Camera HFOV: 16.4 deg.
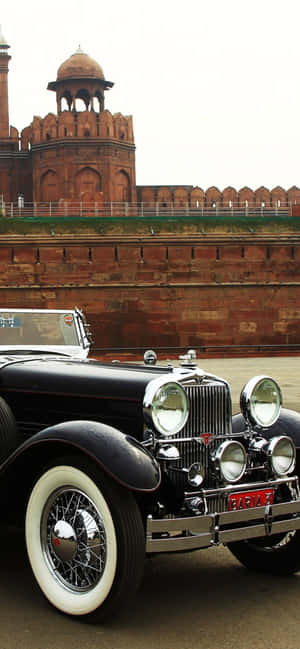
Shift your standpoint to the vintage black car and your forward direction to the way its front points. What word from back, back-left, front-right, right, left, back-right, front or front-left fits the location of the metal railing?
back-left

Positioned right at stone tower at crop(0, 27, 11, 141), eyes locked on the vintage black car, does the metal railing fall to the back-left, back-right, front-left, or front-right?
front-left

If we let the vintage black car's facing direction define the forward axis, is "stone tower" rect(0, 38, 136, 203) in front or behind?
behind

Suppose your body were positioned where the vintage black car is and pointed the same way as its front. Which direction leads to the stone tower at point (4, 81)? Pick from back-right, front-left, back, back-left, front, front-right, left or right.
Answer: back-left

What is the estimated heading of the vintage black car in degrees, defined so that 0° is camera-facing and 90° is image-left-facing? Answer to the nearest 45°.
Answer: approximately 315°
